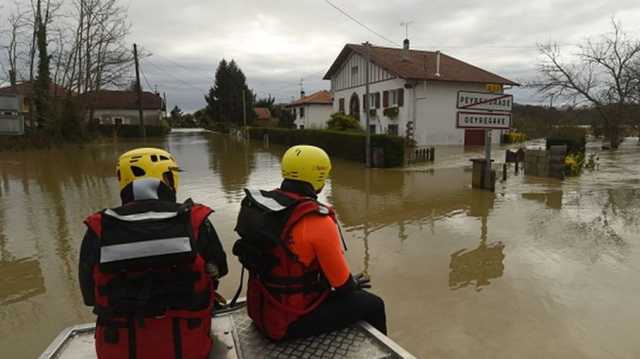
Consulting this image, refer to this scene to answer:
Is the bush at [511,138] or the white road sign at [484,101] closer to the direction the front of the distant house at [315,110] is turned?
the white road sign

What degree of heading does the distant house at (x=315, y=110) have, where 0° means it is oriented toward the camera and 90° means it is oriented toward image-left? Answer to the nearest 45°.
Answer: approximately 45°

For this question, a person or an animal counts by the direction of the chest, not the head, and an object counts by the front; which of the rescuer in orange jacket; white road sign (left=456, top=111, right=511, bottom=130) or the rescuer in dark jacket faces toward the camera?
the white road sign

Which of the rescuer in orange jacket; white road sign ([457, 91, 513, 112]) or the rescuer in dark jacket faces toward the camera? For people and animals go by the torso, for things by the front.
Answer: the white road sign

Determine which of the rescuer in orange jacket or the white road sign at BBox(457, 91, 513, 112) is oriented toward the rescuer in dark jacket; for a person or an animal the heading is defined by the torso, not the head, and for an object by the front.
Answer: the white road sign

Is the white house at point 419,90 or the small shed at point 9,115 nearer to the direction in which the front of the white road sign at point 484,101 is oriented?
the small shed

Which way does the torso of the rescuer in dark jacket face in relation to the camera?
away from the camera

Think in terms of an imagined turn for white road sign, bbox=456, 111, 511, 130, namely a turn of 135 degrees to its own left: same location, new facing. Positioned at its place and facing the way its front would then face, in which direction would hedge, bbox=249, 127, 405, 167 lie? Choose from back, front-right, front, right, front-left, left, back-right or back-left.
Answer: left

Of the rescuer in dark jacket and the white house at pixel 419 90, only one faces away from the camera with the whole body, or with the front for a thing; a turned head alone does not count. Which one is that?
the rescuer in dark jacket

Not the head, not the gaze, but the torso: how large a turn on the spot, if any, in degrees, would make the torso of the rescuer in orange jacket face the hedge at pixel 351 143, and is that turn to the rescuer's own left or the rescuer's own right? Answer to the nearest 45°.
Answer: approximately 45° to the rescuer's own left

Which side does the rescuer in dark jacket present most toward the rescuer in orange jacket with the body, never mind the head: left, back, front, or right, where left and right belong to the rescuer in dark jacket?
right

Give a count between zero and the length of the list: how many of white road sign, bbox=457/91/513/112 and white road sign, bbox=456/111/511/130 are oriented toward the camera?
2

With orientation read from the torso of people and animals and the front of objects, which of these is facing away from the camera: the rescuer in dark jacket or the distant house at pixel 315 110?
the rescuer in dark jacket
